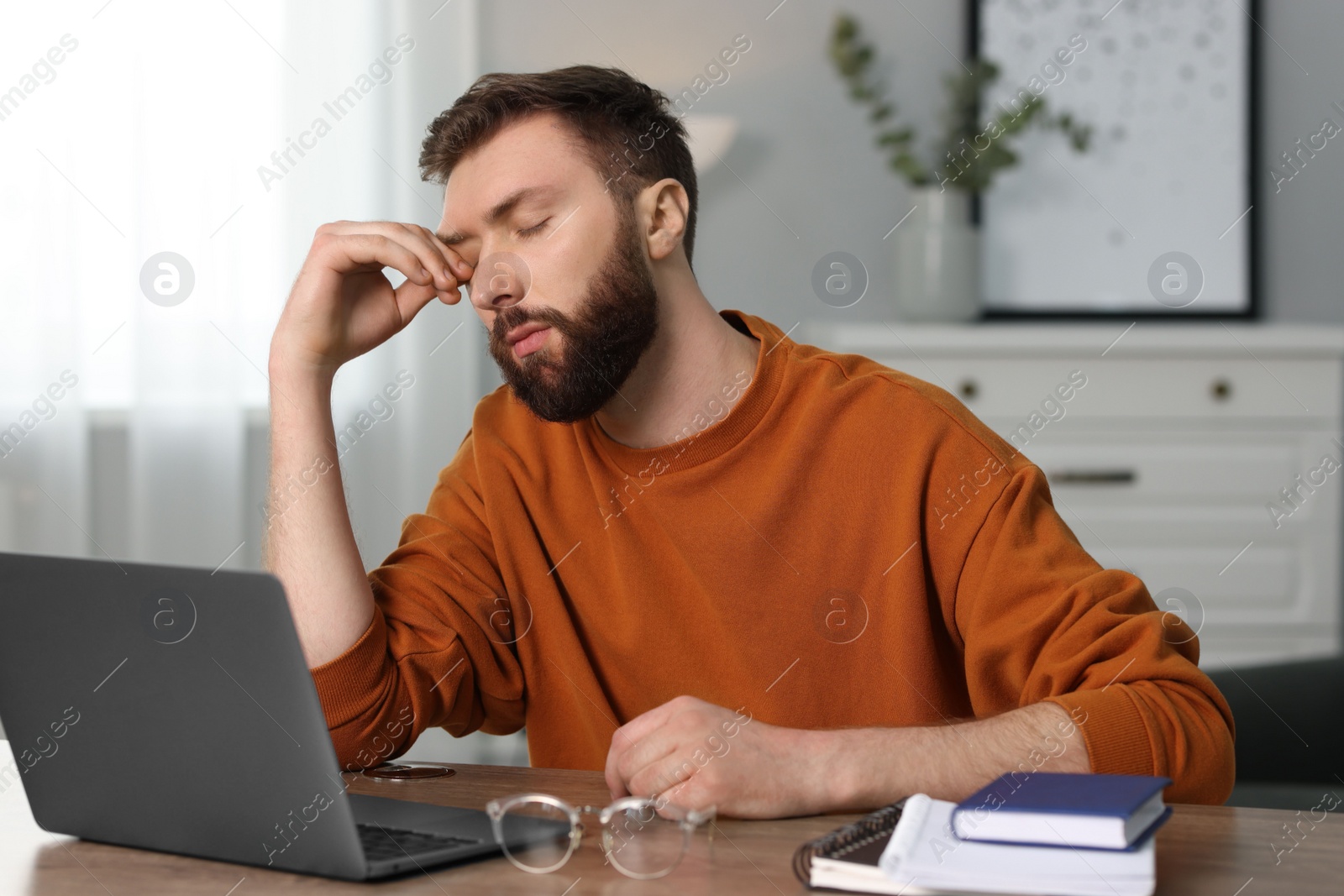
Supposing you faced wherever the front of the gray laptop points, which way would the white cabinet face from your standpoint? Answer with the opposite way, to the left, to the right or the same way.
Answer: the opposite way

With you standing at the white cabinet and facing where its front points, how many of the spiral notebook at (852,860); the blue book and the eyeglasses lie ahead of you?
3

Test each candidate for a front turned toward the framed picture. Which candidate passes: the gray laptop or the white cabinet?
the gray laptop

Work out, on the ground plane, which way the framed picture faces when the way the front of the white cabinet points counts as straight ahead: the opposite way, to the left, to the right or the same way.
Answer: the same way

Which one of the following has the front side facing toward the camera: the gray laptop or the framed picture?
the framed picture

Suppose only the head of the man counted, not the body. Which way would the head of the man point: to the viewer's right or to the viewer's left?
to the viewer's left

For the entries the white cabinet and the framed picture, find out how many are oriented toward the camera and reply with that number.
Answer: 2

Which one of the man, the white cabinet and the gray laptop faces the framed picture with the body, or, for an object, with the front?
the gray laptop

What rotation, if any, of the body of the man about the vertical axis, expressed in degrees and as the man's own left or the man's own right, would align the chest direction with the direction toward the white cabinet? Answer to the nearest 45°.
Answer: approximately 180°

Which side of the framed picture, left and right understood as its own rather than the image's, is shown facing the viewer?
front

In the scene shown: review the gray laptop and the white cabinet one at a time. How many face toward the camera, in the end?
1

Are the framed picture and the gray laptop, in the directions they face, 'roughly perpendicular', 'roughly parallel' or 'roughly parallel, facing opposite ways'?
roughly parallel, facing opposite ways

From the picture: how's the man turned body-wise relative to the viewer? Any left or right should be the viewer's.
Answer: facing the viewer and to the left of the viewer

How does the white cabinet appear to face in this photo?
toward the camera

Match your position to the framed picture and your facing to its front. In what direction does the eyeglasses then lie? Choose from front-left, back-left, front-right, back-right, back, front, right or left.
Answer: front

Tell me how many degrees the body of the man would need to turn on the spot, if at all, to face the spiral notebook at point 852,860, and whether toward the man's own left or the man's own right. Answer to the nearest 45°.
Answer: approximately 45° to the man's own left

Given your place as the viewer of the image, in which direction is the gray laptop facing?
facing away from the viewer and to the right of the viewer

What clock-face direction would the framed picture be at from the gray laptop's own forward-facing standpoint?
The framed picture is roughly at 12 o'clock from the gray laptop.
